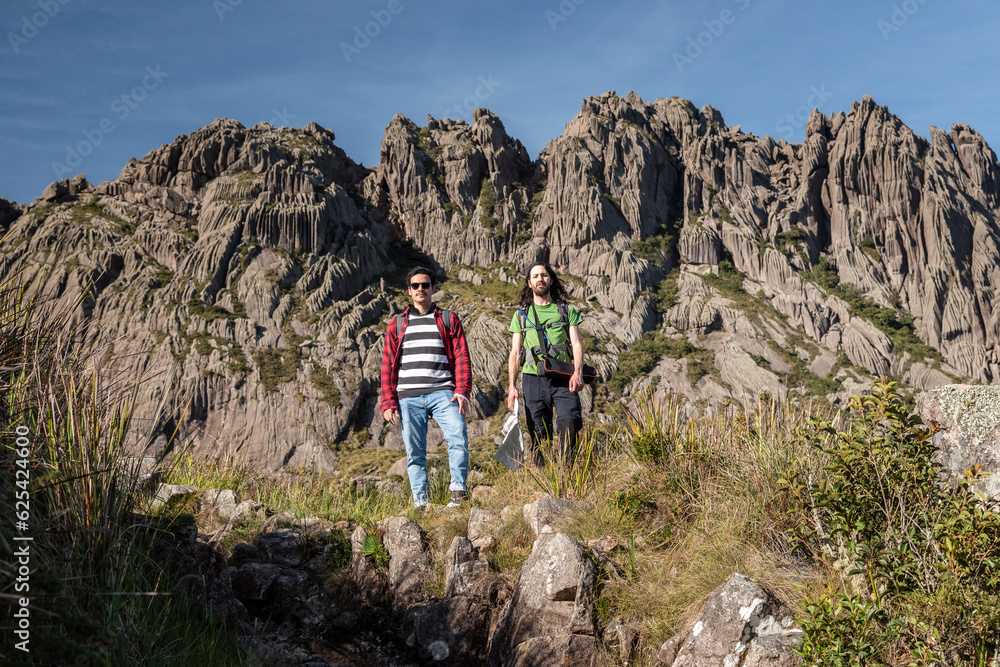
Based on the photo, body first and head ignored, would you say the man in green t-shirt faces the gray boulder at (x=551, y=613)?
yes

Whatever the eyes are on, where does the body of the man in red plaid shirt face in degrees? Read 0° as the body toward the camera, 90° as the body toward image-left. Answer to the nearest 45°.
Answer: approximately 0°

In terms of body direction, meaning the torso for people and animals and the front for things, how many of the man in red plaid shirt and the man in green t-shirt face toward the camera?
2

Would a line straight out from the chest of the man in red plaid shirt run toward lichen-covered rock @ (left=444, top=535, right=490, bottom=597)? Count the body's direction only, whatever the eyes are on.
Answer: yes
